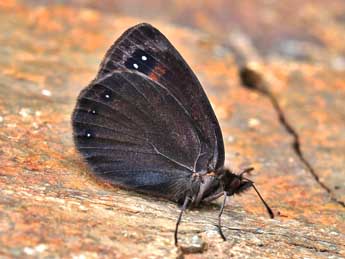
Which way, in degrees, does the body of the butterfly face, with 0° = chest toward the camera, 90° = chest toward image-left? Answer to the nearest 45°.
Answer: approximately 270°
